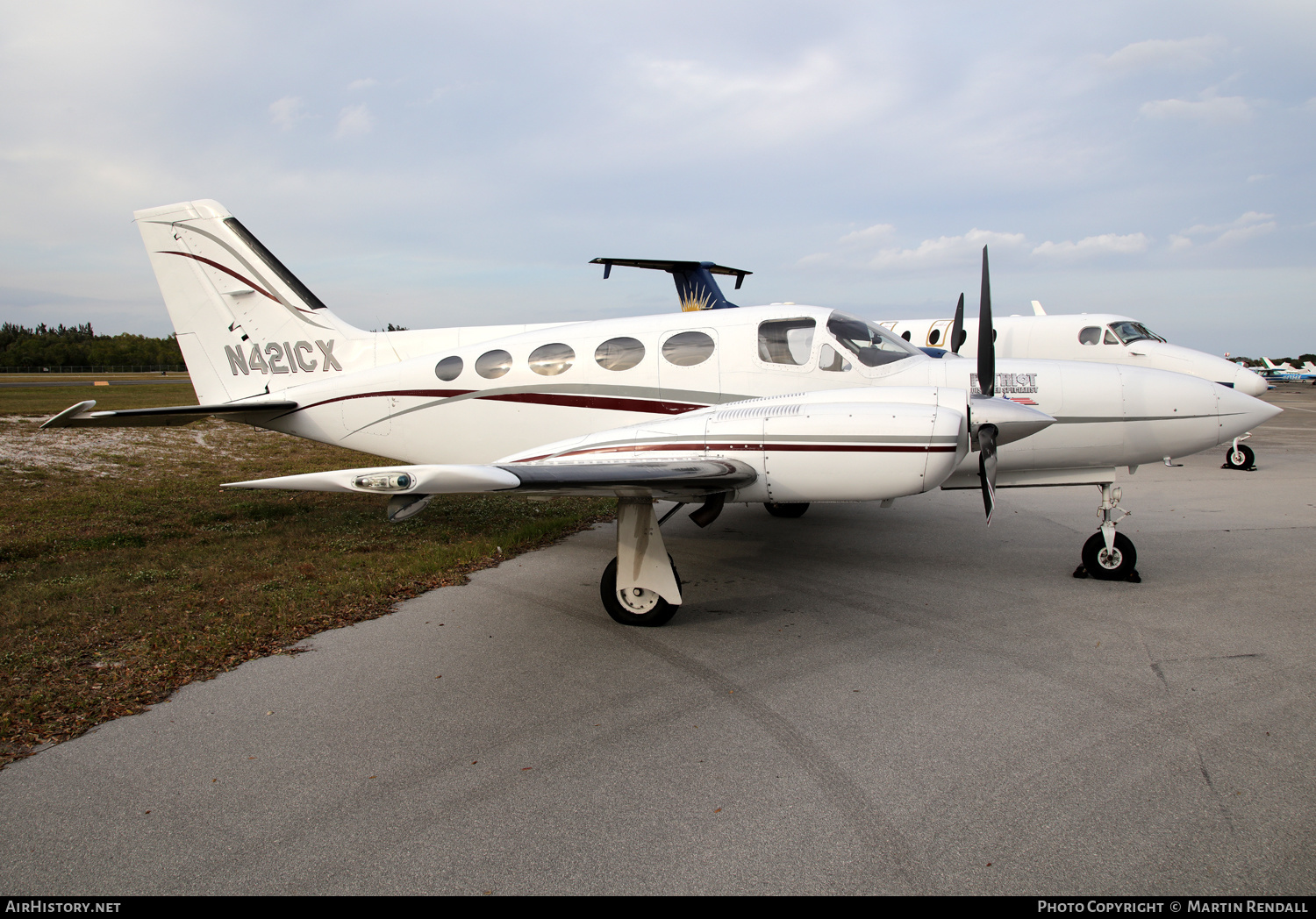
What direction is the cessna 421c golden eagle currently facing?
to the viewer's right
